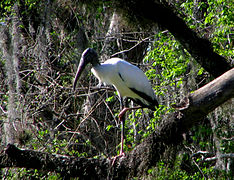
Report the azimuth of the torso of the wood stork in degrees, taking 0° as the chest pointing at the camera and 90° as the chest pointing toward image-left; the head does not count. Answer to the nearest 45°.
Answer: approximately 90°
